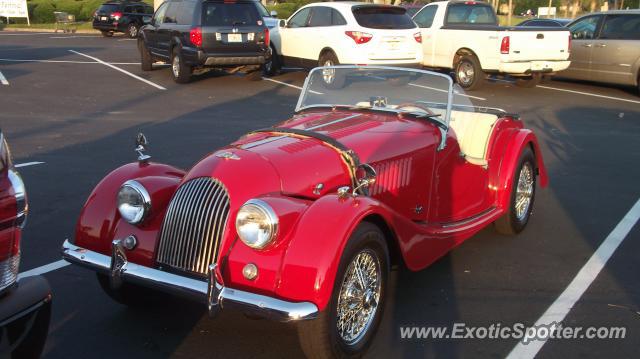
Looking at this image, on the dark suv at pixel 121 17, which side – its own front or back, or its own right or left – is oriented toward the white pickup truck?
right

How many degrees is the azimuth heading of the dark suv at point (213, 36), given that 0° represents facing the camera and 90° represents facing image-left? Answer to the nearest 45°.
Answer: approximately 135°

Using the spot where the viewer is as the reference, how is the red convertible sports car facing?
facing the viewer and to the left of the viewer

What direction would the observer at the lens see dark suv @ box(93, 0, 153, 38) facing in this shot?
facing away from the viewer and to the right of the viewer

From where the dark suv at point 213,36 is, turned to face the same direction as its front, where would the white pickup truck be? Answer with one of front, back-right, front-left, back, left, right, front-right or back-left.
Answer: back-right

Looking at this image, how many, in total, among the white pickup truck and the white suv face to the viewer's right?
0

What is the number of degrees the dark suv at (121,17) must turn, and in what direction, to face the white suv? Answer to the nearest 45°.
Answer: approximately 135° to its right

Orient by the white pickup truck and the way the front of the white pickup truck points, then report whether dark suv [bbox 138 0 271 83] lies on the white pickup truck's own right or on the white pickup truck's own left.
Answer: on the white pickup truck's own left

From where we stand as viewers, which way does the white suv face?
facing away from the viewer and to the left of the viewer

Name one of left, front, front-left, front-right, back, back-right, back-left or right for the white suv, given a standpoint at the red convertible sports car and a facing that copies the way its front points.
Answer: back-right

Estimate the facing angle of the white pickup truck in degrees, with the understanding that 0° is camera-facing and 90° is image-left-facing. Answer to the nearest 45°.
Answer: approximately 135°
